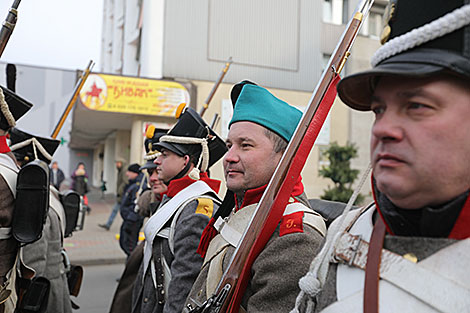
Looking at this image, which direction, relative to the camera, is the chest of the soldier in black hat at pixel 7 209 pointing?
to the viewer's left

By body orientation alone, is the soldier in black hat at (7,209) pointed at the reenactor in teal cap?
no

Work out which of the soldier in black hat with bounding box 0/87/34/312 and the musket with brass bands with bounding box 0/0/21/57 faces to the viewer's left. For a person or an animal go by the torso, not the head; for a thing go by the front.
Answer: the soldier in black hat

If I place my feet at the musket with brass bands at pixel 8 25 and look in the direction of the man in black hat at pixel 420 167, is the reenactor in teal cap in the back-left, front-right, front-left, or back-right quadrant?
front-left

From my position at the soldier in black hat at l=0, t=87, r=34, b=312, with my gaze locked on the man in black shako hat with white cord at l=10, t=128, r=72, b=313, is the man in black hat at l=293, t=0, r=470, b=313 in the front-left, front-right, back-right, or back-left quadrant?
back-right

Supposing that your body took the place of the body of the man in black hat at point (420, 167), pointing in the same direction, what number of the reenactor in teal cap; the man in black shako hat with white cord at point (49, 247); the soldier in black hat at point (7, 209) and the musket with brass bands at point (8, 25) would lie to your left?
0

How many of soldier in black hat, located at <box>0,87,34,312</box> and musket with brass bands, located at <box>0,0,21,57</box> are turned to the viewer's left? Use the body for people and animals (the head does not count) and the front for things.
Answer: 1

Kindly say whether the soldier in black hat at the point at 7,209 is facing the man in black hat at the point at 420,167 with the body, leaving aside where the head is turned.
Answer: no

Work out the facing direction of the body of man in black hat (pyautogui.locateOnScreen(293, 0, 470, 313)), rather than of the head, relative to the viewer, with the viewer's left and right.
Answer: facing the viewer and to the left of the viewer

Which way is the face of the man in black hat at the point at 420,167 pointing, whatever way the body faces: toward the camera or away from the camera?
toward the camera

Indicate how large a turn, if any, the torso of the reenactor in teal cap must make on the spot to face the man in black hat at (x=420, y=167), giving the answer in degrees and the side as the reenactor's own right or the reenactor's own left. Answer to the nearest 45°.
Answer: approximately 45° to the reenactor's own left
